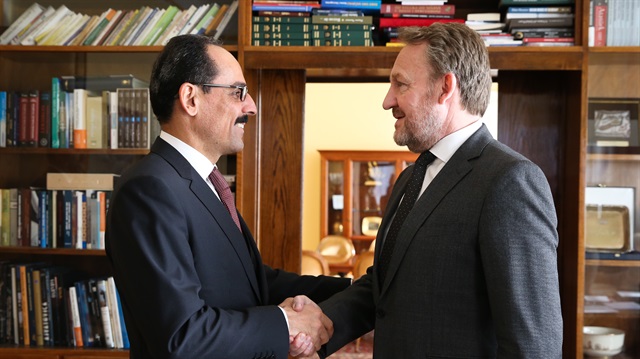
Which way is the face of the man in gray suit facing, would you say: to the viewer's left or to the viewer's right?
to the viewer's left

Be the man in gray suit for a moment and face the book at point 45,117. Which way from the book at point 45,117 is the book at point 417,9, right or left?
right

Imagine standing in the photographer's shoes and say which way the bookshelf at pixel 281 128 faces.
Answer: facing the viewer

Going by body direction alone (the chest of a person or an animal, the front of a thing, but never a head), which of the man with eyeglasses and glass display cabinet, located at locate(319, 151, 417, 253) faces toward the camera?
the glass display cabinet

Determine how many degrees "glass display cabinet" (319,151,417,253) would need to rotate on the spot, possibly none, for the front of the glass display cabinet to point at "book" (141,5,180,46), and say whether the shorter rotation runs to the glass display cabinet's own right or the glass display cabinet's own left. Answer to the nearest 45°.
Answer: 0° — it already faces it

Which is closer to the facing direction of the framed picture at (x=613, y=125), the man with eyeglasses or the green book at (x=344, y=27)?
the man with eyeglasses

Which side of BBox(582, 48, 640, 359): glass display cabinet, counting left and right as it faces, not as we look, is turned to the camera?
front

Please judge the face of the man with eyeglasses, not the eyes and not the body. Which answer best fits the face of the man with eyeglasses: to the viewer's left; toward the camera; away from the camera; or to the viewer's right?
to the viewer's right

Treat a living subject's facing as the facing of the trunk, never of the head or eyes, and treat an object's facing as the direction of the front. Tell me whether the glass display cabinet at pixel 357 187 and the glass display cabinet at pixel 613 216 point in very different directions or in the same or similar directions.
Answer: same or similar directions

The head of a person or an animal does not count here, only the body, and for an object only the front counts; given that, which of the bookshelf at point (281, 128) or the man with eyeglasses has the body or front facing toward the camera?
the bookshelf

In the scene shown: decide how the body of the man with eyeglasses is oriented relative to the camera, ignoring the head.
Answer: to the viewer's right

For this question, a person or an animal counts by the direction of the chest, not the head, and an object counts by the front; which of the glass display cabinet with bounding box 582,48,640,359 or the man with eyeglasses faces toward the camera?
the glass display cabinet

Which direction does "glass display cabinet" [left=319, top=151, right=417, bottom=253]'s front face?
toward the camera

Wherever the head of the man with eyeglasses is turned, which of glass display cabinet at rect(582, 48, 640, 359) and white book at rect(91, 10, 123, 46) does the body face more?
the glass display cabinet
